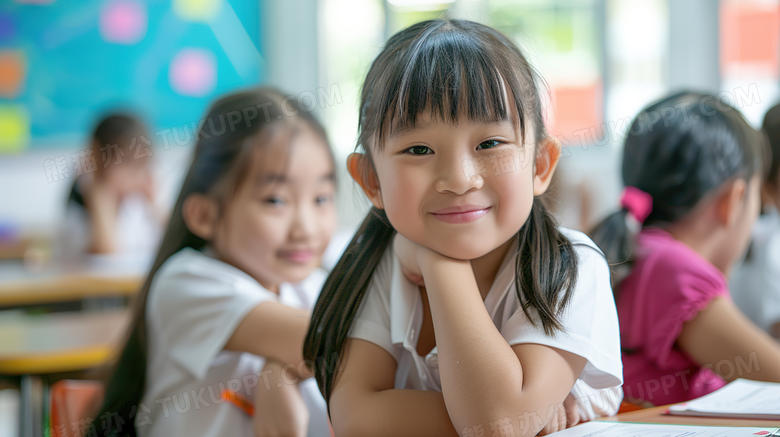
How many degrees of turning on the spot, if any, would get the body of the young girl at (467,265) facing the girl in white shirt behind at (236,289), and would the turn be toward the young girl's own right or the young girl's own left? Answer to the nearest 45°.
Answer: approximately 135° to the young girl's own right

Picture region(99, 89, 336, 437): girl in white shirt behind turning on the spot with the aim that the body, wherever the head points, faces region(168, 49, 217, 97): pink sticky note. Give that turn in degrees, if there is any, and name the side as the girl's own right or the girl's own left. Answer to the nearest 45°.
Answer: approximately 135° to the girl's own left

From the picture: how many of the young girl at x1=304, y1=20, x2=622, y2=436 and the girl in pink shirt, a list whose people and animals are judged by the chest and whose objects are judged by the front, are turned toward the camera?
1

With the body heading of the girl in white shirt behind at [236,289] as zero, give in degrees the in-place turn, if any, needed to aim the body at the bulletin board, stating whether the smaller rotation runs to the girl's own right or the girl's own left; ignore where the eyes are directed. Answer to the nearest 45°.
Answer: approximately 135° to the girl's own left

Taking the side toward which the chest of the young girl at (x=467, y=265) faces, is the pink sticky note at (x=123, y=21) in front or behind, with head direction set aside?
behind

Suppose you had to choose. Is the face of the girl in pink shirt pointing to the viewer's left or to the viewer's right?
to the viewer's right

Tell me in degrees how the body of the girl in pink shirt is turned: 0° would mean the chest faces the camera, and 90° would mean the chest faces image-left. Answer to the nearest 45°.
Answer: approximately 225°

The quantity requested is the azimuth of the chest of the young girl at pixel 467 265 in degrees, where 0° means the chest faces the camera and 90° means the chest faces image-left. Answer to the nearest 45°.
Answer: approximately 0°
